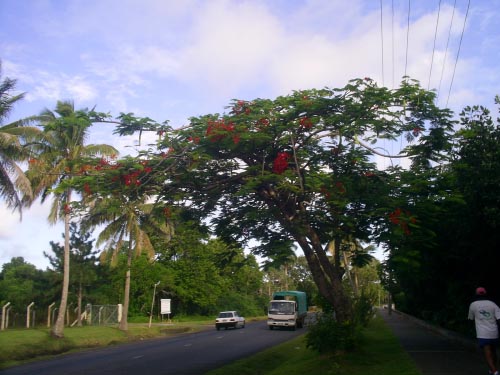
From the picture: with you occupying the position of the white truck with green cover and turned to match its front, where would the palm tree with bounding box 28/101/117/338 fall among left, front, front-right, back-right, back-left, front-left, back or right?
front-right

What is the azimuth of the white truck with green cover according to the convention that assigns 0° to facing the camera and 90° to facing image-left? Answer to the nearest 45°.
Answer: approximately 0°

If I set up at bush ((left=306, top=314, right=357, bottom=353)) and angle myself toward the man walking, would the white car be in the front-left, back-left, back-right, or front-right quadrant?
back-left

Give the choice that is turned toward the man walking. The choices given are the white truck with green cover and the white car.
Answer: the white truck with green cover

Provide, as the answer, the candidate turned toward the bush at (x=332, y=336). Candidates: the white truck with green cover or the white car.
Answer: the white truck with green cover

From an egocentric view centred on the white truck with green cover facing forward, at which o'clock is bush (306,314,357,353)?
The bush is roughly at 12 o'clock from the white truck with green cover.

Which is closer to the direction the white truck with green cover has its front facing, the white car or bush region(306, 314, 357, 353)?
the bush

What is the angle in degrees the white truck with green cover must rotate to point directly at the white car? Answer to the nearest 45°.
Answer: approximately 135° to its right
